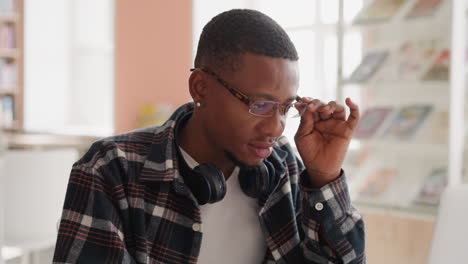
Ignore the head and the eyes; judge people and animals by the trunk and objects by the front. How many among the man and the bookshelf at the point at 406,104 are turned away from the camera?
0

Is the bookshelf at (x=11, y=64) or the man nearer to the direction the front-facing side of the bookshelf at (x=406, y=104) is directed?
the man

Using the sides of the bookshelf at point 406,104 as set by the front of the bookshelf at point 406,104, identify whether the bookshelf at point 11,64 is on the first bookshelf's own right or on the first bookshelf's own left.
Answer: on the first bookshelf's own right

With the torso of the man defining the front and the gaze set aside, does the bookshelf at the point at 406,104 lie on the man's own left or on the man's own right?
on the man's own left

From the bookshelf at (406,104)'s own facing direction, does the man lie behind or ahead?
ahead

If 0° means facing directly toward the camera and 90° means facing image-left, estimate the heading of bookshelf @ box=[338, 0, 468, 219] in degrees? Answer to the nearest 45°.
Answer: approximately 45°

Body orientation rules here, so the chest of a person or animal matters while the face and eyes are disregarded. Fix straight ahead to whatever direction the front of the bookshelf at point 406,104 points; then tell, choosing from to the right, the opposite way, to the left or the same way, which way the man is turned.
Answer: to the left

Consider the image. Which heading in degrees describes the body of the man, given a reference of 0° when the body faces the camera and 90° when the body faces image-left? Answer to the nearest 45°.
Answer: approximately 315°
